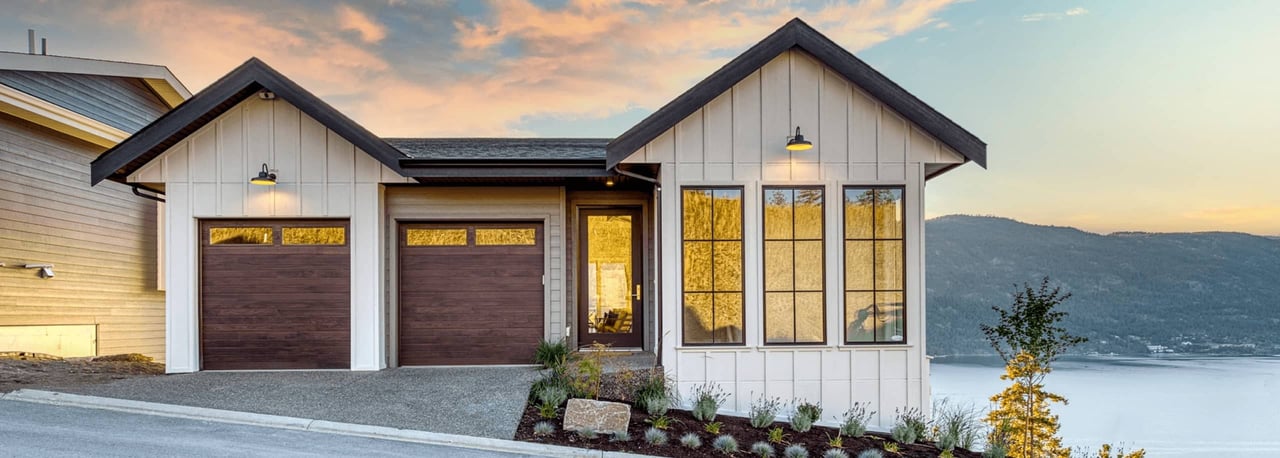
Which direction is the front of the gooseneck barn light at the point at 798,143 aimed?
toward the camera

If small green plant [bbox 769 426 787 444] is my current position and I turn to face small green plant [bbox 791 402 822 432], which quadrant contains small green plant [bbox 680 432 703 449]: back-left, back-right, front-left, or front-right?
back-left

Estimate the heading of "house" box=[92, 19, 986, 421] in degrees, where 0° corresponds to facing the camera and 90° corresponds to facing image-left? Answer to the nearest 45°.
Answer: approximately 0°

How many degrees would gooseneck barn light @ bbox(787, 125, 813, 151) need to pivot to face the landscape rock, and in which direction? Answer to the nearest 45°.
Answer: approximately 45° to its right

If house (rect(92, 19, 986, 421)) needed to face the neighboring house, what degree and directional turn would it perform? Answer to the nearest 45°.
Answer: approximately 135° to its right

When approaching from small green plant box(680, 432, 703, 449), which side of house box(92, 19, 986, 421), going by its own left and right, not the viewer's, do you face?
front

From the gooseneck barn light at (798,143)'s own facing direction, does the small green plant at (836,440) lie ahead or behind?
ahead
